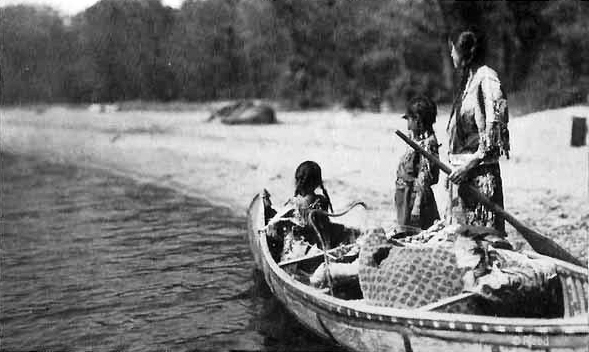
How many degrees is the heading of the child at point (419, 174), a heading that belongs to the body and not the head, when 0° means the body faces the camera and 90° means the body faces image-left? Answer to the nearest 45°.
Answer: approximately 90°

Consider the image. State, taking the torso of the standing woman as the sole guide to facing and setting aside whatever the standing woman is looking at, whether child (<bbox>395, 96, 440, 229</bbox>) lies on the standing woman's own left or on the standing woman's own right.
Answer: on the standing woman's own right

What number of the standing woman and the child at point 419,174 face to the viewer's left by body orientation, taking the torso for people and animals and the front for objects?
2

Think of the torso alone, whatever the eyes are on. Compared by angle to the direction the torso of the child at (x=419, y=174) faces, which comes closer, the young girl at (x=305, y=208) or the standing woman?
the young girl

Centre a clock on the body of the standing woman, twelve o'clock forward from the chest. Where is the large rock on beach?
The large rock on beach is roughly at 2 o'clock from the standing woman.

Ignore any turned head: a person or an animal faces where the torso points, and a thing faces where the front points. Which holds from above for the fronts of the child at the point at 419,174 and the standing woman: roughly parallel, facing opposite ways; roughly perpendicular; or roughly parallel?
roughly parallel

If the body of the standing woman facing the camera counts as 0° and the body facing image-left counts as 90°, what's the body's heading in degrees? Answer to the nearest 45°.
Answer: approximately 90°

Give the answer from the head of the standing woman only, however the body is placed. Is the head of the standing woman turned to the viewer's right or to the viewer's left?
to the viewer's left

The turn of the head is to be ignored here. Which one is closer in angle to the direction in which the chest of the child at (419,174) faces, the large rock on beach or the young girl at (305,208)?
the young girl

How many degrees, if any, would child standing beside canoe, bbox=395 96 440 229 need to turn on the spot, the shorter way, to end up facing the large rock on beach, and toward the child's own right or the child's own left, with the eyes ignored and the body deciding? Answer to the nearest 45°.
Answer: approximately 90° to the child's own right
